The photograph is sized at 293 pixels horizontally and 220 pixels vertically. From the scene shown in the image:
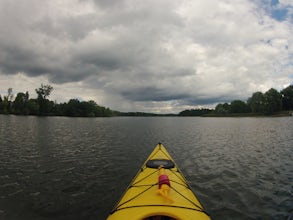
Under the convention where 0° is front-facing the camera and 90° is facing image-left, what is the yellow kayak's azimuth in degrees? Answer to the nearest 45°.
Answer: approximately 180°
